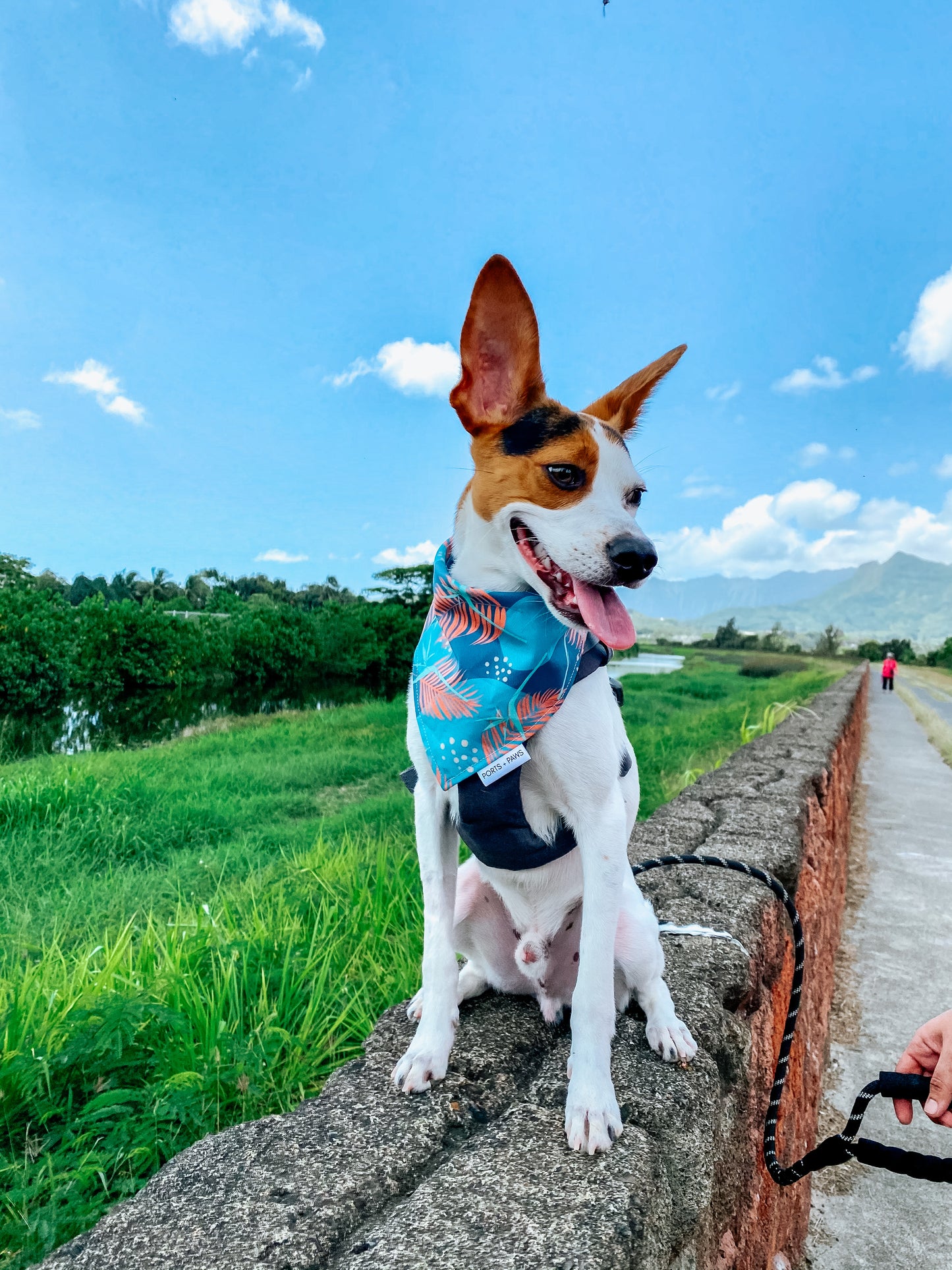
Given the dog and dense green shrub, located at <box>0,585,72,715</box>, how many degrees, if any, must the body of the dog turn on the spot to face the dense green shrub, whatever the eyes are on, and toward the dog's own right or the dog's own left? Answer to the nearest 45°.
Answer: approximately 135° to the dog's own right

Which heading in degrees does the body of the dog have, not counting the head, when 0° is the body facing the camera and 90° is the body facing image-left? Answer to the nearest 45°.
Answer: approximately 0°

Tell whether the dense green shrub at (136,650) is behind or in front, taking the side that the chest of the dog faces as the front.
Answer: behind
